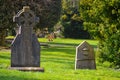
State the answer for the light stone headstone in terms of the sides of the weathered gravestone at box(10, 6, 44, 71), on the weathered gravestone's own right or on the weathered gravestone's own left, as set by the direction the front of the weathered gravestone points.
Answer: on the weathered gravestone's own left

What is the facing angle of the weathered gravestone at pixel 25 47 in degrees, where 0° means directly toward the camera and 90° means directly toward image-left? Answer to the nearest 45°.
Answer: approximately 0°

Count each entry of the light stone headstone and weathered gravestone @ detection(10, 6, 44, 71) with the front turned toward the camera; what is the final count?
2

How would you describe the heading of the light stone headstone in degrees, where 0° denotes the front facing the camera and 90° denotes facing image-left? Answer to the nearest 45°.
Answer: approximately 0°

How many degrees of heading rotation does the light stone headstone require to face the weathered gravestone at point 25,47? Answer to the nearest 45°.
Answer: approximately 45° to its right
